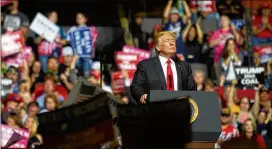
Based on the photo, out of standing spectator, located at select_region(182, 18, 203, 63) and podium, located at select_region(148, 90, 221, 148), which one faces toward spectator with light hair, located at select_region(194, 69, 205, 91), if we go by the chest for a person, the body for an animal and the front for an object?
standing spectator, located at select_region(182, 18, 203, 63)

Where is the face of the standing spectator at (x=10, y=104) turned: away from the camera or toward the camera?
toward the camera

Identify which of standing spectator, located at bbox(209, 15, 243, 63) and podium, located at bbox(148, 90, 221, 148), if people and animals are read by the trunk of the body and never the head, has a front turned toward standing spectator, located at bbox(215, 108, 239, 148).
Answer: standing spectator, located at bbox(209, 15, 243, 63)

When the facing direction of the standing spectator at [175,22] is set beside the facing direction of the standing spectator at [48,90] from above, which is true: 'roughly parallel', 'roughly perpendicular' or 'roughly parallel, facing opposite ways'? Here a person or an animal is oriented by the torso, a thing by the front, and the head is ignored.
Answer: roughly parallel

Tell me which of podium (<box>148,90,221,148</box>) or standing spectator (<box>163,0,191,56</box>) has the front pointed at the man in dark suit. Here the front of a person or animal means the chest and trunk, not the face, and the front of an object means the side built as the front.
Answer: the standing spectator

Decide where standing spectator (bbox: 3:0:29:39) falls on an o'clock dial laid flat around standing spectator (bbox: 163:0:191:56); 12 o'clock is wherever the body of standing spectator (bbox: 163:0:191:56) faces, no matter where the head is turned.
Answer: standing spectator (bbox: 3:0:29:39) is roughly at 3 o'clock from standing spectator (bbox: 163:0:191:56).

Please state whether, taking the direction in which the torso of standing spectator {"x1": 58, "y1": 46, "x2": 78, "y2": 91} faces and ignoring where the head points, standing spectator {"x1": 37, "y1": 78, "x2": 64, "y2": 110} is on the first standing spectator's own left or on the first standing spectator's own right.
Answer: on the first standing spectator's own right

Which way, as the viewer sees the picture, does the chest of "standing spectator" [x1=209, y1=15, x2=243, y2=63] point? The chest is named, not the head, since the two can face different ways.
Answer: toward the camera

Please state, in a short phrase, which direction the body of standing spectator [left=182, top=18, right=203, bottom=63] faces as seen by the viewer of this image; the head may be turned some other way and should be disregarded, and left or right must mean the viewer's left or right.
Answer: facing the viewer

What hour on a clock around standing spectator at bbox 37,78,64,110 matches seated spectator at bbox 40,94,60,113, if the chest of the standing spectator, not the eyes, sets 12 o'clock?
The seated spectator is roughly at 12 o'clock from the standing spectator.

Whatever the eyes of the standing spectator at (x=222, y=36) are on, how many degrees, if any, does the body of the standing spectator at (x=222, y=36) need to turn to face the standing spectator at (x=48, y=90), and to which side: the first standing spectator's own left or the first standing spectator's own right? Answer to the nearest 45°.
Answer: approximately 45° to the first standing spectator's own right

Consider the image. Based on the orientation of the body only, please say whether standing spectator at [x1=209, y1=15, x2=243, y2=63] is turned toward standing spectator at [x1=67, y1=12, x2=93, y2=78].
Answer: no

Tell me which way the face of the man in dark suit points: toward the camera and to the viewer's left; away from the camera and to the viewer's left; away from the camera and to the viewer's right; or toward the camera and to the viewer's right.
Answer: toward the camera and to the viewer's right

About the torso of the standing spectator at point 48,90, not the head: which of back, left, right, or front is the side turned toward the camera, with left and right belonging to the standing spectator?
front

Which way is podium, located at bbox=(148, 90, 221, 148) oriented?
toward the camera

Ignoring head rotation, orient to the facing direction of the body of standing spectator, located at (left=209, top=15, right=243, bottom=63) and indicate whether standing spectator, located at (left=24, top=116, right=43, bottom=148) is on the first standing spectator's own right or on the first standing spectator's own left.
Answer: on the first standing spectator's own right
